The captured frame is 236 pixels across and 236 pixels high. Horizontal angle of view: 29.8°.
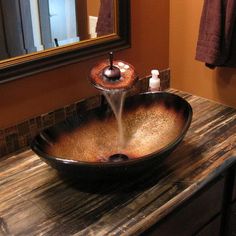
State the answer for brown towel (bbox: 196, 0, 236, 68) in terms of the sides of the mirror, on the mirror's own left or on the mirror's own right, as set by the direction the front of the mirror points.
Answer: on the mirror's own left
